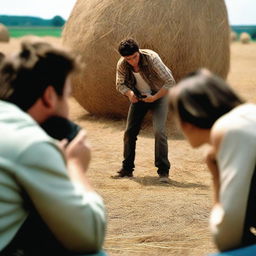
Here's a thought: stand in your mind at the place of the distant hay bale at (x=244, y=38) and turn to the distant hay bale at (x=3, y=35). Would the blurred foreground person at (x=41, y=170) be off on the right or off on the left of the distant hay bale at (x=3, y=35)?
left

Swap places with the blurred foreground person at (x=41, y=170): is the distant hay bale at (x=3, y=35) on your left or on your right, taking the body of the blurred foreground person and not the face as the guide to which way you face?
on your left

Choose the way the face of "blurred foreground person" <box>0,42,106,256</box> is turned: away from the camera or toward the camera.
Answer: away from the camera

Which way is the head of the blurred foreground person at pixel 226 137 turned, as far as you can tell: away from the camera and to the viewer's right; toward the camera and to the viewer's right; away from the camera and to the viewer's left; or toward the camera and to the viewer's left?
away from the camera and to the viewer's left

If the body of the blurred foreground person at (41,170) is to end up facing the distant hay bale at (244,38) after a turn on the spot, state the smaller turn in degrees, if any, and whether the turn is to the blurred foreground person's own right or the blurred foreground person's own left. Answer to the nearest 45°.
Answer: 0° — they already face it

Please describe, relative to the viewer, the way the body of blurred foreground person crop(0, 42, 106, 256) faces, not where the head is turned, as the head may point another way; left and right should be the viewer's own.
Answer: facing away from the viewer and to the right of the viewer

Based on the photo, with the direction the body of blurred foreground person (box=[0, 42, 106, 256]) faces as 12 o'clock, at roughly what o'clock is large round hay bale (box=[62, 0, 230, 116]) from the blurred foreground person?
The large round hay bale is roughly at 11 o'clock from the blurred foreground person.
